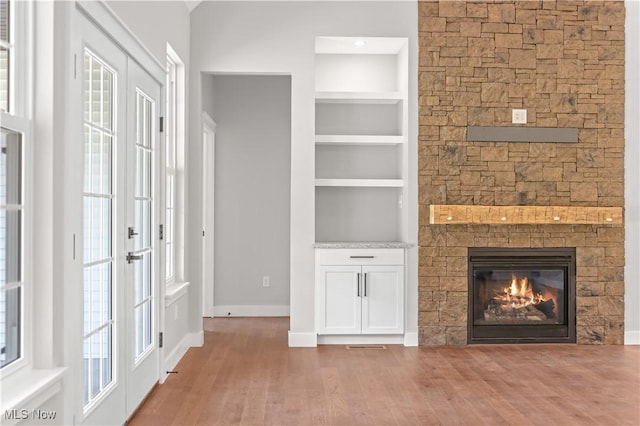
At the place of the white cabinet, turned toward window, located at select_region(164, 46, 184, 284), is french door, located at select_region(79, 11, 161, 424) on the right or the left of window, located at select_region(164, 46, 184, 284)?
left

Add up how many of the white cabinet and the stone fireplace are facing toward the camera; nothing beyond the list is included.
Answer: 2

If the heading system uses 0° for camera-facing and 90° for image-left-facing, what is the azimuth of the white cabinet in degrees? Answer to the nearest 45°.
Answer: approximately 0°

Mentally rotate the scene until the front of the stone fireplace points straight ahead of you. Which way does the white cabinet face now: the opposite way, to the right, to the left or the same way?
the same way

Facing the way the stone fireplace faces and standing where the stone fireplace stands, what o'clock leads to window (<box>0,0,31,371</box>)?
The window is roughly at 1 o'clock from the stone fireplace.

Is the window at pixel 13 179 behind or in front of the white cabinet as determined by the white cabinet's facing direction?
in front

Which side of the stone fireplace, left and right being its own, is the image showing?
front

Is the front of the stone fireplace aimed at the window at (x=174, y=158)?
no

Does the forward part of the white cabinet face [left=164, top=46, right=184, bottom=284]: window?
no
